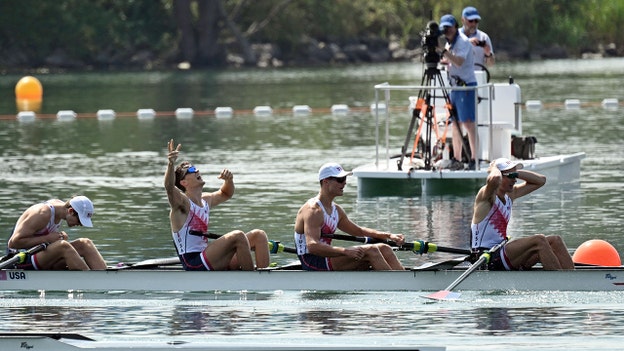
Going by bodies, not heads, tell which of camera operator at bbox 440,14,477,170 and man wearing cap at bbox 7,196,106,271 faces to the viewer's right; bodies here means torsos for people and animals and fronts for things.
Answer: the man wearing cap

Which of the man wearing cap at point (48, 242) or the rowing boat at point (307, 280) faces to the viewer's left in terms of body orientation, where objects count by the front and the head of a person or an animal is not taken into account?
the rowing boat

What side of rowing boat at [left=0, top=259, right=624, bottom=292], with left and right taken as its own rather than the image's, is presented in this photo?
left

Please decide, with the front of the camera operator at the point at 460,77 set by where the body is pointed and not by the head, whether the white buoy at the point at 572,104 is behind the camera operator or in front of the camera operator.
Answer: behind

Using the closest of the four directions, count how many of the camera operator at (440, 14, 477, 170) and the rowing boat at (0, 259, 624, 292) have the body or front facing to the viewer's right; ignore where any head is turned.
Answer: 0

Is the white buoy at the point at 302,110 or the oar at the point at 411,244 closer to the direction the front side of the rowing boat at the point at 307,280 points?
the white buoy

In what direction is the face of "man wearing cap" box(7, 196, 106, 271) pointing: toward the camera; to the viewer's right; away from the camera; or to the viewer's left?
to the viewer's right

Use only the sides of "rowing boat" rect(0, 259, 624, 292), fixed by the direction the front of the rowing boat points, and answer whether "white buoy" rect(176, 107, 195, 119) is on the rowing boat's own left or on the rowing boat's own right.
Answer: on the rowing boat's own right

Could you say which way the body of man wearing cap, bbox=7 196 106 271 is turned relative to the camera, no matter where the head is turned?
to the viewer's right

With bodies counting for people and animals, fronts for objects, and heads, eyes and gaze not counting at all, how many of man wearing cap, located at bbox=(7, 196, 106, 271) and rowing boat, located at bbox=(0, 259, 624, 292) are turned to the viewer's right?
1

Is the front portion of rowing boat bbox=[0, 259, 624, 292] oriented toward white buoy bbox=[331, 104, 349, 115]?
no

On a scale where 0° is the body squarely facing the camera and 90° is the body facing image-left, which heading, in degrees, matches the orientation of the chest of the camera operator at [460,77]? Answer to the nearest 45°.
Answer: approximately 45°

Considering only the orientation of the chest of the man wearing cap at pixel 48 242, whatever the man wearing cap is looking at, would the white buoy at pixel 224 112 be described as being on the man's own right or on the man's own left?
on the man's own left

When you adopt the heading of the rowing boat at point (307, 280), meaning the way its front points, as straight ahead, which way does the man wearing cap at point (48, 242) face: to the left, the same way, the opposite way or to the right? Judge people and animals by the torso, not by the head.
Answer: the opposite way
